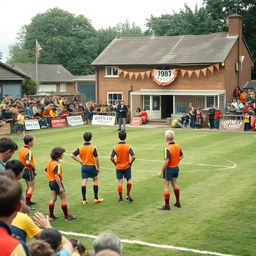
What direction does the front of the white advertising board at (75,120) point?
toward the camera

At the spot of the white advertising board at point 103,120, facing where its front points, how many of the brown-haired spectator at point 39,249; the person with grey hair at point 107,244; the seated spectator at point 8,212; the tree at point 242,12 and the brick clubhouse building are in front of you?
3

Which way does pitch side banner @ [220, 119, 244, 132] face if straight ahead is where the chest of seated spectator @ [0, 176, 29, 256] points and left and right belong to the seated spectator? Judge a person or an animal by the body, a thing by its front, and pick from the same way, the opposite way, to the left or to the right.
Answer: the opposite way

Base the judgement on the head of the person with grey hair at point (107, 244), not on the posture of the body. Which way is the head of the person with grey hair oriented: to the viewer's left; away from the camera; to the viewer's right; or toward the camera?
away from the camera

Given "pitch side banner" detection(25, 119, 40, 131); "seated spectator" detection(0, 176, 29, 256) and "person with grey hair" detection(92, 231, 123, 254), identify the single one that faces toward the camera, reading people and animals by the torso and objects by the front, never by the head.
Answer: the pitch side banner

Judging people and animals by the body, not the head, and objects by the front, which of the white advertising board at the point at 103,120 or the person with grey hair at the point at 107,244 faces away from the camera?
the person with grey hair

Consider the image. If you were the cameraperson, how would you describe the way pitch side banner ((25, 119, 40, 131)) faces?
facing the viewer

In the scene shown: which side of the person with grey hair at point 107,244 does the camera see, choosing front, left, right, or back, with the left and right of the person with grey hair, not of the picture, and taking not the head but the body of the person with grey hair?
back

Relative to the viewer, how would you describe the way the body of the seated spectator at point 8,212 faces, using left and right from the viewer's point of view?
facing away from the viewer and to the right of the viewer

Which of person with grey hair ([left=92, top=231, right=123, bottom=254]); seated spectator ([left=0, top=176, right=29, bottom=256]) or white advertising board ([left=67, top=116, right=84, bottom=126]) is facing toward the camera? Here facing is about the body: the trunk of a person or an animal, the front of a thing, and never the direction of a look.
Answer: the white advertising board

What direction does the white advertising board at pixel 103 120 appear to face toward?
toward the camera

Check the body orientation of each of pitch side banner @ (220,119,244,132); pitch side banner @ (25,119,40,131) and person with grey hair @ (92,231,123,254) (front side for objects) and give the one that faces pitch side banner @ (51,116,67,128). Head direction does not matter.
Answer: the person with grey hair

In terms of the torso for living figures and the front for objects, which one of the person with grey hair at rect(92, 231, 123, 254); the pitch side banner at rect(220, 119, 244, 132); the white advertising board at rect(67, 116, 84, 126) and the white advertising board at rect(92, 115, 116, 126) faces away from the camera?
the person with grey hair

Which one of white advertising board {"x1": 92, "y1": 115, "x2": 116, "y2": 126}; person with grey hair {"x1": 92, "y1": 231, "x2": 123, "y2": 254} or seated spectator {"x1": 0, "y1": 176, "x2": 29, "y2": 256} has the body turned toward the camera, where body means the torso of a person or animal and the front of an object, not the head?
the white advertising board

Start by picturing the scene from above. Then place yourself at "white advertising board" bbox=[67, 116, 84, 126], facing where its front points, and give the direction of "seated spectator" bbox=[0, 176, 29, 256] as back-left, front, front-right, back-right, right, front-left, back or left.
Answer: front

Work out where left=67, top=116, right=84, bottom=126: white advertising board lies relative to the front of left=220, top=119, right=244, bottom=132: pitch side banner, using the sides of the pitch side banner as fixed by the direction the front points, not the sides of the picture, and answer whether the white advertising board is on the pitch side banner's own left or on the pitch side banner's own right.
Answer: on the pitch side banner's own right
